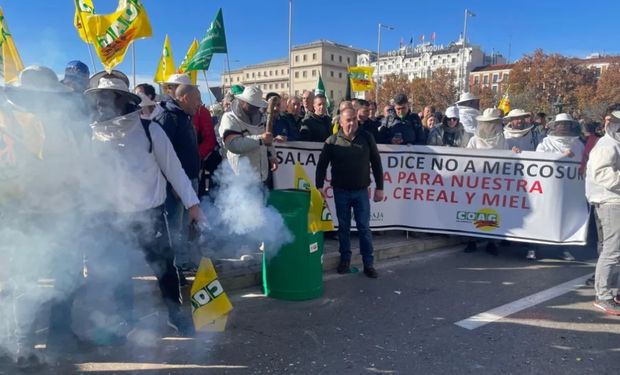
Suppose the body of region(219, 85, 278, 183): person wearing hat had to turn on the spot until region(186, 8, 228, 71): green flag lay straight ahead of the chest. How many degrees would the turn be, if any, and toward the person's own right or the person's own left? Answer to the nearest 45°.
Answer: approximately 135° to the person's own left

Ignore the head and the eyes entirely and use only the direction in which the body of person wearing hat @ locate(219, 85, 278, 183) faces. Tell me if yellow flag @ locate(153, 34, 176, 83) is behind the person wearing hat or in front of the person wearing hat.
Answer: behind

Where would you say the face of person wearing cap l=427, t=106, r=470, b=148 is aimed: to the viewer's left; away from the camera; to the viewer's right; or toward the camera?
toward the camera

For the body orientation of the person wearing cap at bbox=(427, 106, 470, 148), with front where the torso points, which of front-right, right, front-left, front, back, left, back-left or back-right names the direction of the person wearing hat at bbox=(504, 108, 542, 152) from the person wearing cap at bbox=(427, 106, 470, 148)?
left

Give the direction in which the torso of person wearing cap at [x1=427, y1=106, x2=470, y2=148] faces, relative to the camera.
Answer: toward the camera

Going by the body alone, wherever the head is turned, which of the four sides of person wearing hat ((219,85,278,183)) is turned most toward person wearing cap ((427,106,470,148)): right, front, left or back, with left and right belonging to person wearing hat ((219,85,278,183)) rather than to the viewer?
left

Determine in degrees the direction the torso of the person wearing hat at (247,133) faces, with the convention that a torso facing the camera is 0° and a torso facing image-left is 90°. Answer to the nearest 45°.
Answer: approximately 315°

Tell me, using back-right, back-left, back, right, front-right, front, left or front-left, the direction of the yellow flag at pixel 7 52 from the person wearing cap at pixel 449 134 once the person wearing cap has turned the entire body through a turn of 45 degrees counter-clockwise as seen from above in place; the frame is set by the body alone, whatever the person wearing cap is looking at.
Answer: right

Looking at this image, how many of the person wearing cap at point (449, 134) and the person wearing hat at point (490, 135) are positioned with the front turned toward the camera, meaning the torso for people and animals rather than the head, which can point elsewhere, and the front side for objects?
2

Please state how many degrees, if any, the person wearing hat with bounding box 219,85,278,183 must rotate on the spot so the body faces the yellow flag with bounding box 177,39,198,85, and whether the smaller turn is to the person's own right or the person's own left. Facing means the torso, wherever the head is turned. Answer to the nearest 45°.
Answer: approximately 135° to the person's own left

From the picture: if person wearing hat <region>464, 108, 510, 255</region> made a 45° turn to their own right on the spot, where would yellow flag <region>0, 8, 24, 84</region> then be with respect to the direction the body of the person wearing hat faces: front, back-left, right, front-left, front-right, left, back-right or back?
front

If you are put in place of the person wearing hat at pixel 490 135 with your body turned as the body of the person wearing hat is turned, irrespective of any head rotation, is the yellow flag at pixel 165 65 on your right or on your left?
on your right

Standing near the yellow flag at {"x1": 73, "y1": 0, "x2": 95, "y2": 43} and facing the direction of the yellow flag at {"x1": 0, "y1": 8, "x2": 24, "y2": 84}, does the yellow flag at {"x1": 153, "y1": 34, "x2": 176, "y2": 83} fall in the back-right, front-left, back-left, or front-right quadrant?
back-right
